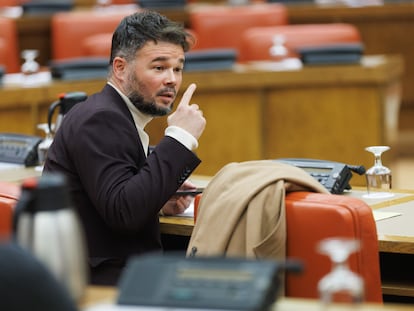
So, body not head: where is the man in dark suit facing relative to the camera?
to the viewer's right

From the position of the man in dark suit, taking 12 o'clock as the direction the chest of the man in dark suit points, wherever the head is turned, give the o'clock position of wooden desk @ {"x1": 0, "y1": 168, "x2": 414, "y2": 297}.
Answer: The wooden desk is roughly at 12 o'clock from the man in dark suit.

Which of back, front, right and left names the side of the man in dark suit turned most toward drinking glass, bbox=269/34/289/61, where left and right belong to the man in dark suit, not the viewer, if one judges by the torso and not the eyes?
left

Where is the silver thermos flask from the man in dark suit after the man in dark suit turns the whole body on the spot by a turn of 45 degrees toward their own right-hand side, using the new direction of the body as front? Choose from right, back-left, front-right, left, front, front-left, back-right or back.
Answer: front-right

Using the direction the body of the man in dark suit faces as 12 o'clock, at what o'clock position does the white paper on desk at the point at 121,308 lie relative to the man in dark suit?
The white paper on desk is roughly at 3 o'clock from the man in dark suit.

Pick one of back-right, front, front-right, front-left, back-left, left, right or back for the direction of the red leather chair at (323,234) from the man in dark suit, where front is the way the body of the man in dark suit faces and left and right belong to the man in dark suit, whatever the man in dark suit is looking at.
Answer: front-right
